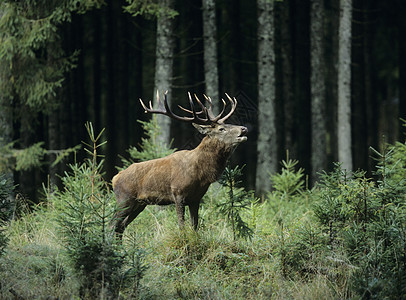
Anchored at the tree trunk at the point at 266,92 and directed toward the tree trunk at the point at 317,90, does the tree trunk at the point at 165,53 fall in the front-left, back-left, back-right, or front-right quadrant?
back-left

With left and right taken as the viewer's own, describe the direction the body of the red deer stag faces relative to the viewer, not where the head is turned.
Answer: facing to the right of the viewer

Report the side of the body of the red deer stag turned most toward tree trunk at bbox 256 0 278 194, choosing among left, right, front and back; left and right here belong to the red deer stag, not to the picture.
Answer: left

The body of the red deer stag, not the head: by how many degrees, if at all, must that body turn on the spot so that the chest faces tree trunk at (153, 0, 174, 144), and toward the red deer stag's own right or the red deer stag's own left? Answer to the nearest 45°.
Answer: approximately 90° to the red deer stag's own left

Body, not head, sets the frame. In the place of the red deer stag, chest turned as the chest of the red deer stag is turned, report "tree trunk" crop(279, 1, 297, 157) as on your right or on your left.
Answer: on your left
